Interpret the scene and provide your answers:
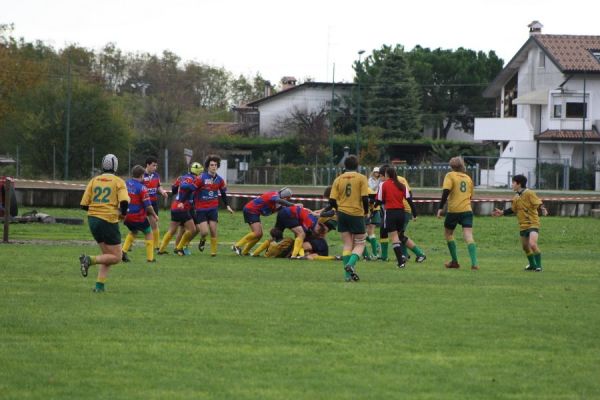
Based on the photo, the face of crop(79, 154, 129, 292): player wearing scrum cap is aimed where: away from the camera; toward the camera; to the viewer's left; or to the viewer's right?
away from the camera

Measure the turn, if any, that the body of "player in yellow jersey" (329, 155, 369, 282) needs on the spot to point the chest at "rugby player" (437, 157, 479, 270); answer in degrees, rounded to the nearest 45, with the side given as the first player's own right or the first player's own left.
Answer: approximately 45° to the first player's own right

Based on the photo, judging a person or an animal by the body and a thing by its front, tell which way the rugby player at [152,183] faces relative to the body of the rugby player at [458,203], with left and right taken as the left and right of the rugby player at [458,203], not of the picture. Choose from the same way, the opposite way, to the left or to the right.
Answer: the opposite way

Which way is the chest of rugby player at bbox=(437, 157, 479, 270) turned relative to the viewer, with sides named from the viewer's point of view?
facing away from the viewer and to the left of the viewer

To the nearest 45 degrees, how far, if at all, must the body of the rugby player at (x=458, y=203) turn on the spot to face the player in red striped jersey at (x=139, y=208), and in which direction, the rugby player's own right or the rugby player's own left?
approximately 45° to the rugby player's own left

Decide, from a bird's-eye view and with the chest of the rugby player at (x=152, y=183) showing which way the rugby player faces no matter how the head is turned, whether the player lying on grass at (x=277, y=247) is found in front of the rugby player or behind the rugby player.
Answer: in front

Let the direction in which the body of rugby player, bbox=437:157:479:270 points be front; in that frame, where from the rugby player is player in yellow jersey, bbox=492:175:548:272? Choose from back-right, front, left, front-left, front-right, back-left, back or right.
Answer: back-right

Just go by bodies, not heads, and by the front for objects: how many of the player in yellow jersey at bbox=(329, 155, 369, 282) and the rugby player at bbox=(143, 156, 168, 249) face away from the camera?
1

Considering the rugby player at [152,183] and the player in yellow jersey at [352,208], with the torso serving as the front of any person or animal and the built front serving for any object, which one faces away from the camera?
the player in yellow jersey

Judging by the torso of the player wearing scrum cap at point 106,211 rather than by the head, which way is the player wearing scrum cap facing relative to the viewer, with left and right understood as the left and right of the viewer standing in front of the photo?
facing away from the viewer and to the right of the viewer

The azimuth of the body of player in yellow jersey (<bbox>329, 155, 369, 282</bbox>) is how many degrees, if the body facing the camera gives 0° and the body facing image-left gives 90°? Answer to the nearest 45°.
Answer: approximately 180°
